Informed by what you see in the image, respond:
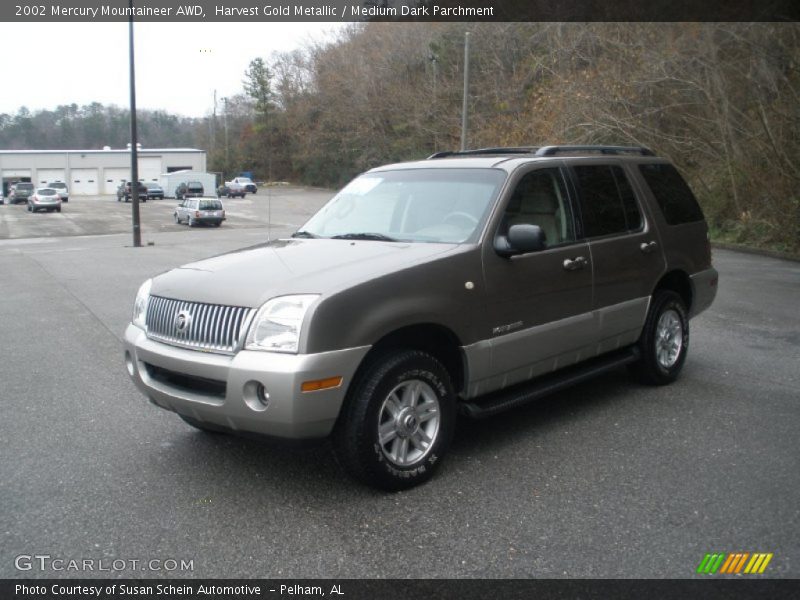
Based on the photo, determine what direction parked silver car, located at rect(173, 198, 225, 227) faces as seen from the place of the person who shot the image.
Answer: facing away from the viewer and to the left of the viewer

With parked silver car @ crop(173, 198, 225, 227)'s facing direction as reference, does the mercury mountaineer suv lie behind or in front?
behind

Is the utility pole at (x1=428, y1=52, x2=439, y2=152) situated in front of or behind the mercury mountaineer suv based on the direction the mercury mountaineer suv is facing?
behind

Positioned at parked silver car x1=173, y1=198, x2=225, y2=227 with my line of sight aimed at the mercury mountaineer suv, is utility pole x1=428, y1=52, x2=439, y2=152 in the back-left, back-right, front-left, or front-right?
back-left

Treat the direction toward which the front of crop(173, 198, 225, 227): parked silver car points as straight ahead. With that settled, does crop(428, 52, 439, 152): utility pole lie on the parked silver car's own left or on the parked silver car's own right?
on the parked silver car's own right

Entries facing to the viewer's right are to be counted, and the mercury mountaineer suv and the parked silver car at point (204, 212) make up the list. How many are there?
0

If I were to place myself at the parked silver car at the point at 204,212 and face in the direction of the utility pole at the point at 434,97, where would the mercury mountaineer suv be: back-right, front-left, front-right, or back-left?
back-right

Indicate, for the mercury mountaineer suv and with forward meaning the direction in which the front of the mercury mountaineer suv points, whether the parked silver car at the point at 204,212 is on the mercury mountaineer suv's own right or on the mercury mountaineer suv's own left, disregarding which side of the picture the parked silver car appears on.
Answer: on the mercury mountaineer suv's own right
